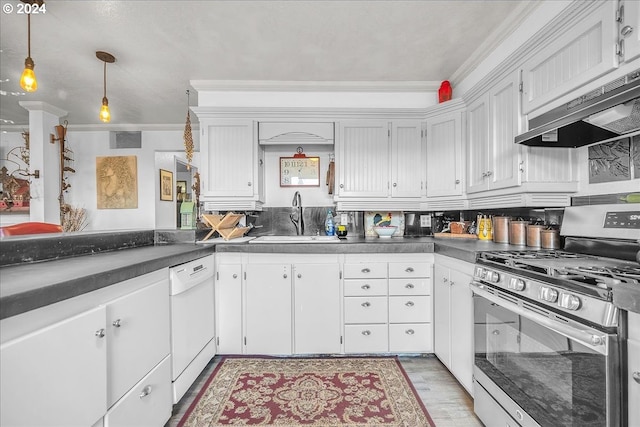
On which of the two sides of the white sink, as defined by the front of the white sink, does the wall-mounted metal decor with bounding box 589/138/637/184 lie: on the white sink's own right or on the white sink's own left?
on the white sink's own left

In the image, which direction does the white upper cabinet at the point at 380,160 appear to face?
toward the camera

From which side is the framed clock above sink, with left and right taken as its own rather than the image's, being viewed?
front

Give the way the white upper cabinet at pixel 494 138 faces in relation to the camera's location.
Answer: facing the viewer and to the left of the viewer

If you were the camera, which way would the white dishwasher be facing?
facing the viewer and to the right of the viewer

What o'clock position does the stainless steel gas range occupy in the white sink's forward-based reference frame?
The stainless steel gas range is roughly at 11 o'clock from the white sink.

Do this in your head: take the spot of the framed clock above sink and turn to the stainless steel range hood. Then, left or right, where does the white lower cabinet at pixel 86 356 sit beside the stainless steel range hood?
right

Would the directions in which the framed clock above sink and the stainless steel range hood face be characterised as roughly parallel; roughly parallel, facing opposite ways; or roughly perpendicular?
roughly perpendicular

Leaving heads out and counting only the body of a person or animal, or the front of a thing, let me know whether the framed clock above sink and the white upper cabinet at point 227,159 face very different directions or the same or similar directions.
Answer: same or similar directions

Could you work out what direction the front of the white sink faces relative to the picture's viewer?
facing the viewer

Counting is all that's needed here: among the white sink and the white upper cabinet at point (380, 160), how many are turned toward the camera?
2

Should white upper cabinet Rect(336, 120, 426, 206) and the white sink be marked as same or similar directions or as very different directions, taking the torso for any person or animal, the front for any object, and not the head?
same or similar directions

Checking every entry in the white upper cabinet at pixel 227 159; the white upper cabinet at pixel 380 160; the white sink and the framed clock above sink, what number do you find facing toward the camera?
4

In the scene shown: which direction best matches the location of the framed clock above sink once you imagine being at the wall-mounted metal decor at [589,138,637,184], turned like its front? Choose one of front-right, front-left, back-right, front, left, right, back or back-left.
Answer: front-right

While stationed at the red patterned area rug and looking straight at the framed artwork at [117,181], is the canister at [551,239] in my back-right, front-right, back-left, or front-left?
back-right

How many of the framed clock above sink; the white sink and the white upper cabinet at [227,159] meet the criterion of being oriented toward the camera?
3
